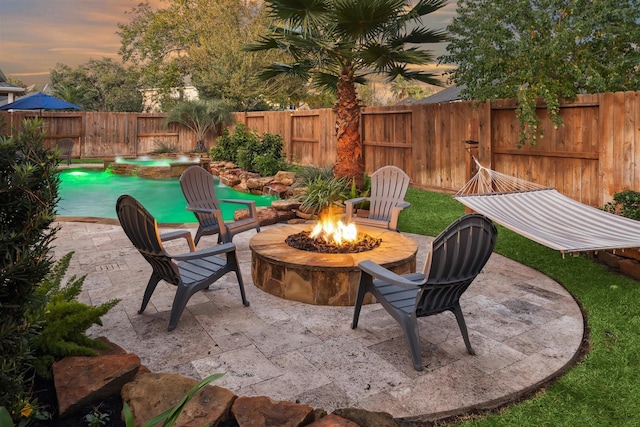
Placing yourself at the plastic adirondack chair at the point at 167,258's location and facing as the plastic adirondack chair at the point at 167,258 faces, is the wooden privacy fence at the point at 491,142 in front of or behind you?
in front

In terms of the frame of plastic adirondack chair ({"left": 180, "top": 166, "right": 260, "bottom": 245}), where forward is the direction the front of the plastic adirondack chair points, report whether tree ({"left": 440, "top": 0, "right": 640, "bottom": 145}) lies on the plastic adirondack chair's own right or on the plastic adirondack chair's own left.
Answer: on the plastic adirondack chair's own left

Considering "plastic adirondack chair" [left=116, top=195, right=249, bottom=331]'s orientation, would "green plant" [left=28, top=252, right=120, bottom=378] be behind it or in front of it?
behind

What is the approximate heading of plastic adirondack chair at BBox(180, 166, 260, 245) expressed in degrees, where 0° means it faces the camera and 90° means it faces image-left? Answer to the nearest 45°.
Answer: approximately 315°

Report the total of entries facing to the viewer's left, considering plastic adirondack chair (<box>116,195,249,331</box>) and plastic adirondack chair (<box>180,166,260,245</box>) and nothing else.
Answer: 0

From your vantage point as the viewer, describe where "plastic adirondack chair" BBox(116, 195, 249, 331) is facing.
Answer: facing away from the viewer and to the right of the viewer

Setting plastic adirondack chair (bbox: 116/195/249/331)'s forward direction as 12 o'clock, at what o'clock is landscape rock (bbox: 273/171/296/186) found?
The landscape rock is roughly at 11 o'clock from the plastic adirondack chair.

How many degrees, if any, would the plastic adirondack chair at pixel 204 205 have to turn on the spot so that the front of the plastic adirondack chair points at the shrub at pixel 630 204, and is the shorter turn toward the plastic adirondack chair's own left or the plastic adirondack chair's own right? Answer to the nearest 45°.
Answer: approximately 45° to the plastic adirondack chair's own left

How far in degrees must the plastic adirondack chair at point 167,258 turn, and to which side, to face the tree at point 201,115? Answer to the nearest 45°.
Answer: approximately 45° to its left

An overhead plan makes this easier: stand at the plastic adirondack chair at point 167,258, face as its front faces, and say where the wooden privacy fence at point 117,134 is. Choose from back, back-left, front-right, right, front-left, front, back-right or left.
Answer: front-left

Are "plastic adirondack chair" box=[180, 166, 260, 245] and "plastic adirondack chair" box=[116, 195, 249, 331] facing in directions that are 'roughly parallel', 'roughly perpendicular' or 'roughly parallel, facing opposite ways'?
roughly perpendicular
